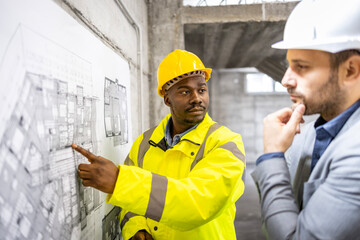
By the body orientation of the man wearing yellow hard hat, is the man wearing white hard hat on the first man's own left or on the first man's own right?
on the first man's own left

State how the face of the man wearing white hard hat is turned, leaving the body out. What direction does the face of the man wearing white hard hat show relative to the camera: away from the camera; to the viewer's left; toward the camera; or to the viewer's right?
to the viewer's left

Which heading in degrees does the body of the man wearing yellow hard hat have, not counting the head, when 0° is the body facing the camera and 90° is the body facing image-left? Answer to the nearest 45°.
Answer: approximately 45°

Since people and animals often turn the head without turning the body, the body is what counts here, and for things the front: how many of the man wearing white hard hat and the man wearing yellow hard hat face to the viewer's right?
0

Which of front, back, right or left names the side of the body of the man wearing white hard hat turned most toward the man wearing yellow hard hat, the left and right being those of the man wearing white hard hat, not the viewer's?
front

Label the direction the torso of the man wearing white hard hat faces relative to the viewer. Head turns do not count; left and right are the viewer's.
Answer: facing to the left of the viewer
